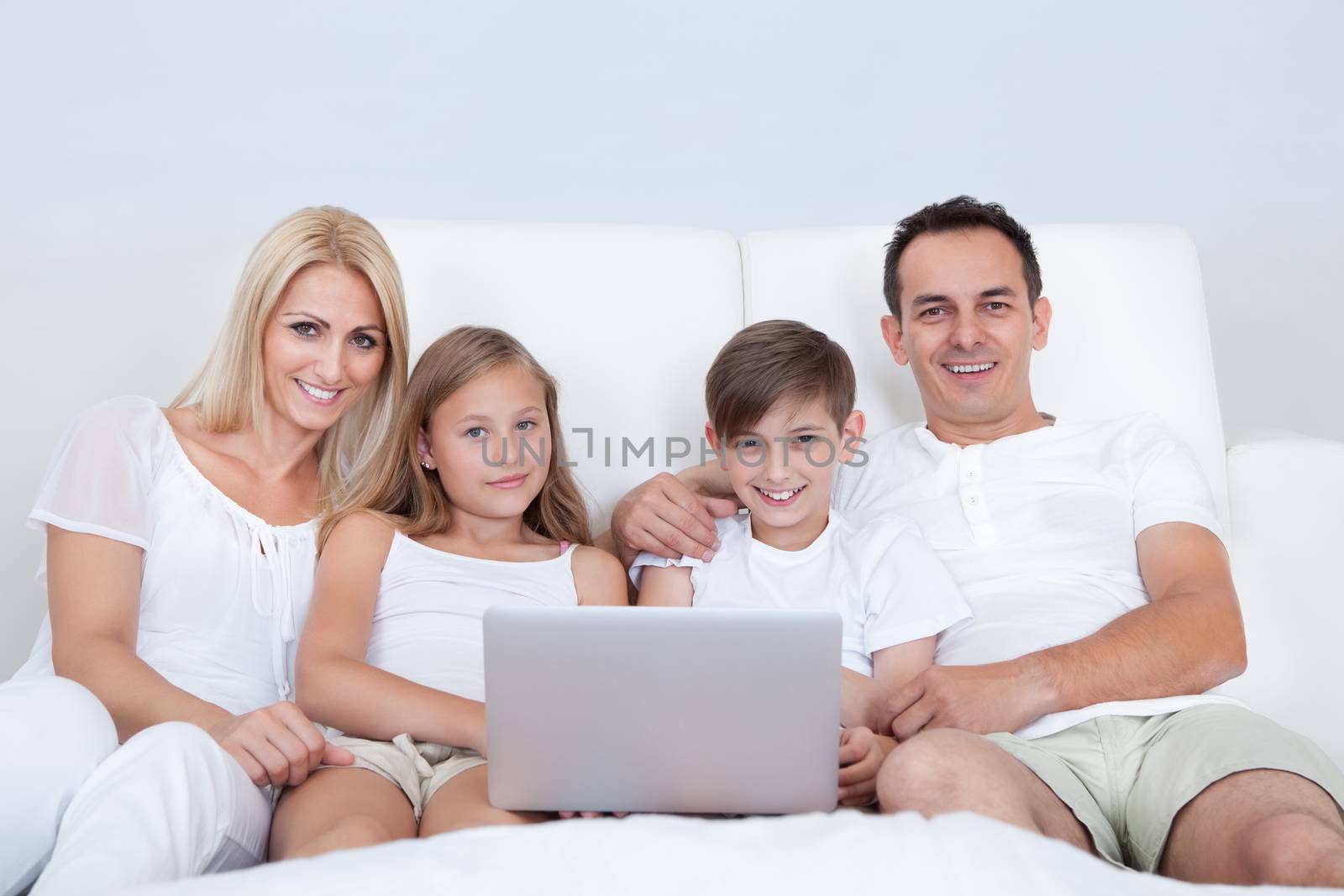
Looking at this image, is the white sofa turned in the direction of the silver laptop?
yes

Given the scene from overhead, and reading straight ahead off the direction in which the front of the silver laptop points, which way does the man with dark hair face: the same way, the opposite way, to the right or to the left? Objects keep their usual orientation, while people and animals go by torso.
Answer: the opposite way

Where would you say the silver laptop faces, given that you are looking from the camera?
facing away from the viewer

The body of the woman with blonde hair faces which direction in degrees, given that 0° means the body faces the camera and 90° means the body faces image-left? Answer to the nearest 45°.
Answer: approximately 315°

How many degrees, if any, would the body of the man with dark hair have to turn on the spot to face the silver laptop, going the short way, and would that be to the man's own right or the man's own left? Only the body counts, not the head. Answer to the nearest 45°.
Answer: approximately 45° to the man's own right

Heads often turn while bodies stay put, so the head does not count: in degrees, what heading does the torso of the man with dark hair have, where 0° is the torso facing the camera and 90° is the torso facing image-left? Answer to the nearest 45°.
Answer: approximately 0°

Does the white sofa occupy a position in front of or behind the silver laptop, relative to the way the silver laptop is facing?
in front

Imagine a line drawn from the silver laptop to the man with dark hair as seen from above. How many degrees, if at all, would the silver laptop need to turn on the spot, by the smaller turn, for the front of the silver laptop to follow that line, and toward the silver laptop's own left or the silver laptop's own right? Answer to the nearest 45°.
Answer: approximately 45° to the silver laptop's own right
